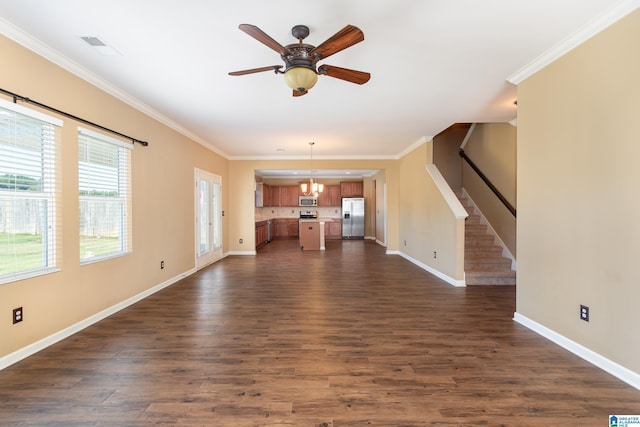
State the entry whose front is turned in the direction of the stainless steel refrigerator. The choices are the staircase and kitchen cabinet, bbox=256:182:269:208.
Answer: the kitchen cabinet

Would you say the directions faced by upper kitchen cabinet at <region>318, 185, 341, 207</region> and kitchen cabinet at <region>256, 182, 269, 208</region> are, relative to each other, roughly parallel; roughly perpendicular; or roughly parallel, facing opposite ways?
roughly perpendicular

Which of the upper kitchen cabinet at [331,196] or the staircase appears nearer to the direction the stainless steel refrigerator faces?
the staircase

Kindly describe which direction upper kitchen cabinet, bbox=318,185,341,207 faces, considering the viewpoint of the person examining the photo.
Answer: facing the viewer

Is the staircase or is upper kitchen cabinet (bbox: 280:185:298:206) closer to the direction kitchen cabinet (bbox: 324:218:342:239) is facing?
the staircase

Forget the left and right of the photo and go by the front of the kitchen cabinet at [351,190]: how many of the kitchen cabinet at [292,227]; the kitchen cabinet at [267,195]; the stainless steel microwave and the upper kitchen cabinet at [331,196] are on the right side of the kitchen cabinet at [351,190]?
4

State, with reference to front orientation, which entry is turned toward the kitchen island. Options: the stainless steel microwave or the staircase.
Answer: the stainless steel microwave

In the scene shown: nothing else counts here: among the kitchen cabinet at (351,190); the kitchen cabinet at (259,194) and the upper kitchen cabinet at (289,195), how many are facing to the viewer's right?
1

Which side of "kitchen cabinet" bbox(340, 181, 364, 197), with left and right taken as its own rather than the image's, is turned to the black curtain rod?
front

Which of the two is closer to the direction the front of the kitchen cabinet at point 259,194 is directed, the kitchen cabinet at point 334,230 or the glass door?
the kitchen cabinet

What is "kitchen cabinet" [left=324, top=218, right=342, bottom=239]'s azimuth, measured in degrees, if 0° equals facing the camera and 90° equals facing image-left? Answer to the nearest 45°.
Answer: approximately 0°
